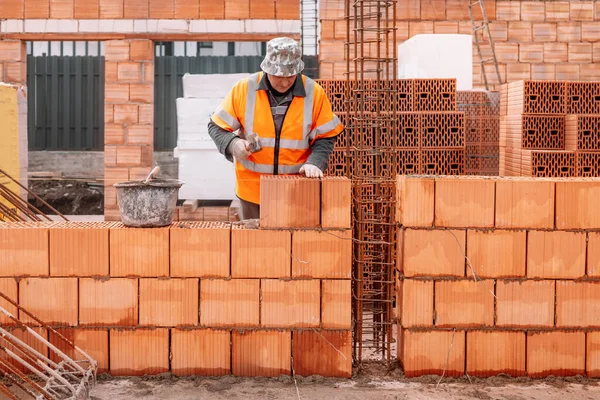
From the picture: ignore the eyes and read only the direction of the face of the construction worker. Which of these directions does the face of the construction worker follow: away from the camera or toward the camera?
toward the camera

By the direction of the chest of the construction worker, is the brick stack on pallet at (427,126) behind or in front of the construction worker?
behind

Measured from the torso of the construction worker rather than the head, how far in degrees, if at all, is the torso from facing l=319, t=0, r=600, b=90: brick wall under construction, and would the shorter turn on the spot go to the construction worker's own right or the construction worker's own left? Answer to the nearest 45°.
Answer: approximately 135° to the construction worker's own left

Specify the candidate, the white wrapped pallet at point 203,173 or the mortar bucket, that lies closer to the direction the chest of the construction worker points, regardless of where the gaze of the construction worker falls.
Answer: the mortar bucket

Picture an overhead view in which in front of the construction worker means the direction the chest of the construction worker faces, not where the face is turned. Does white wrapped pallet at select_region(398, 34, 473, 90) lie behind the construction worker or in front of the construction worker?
behind

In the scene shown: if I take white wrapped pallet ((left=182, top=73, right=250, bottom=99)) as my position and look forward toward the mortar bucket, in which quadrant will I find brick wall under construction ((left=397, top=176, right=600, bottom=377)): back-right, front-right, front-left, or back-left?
front-left

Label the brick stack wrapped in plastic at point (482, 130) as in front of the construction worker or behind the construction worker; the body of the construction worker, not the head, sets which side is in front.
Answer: behind

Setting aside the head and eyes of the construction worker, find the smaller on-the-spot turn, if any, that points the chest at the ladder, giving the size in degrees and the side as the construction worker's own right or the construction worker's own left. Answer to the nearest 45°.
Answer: approximately 135° to the construction worker's own left

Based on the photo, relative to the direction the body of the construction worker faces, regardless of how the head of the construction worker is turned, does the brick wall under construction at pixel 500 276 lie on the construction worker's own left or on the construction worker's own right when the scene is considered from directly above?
on the construction worker's own left

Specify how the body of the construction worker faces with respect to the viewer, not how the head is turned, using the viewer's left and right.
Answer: facing the viewer

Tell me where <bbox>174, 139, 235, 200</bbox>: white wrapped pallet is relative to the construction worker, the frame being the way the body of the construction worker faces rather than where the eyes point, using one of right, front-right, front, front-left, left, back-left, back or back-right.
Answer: back
